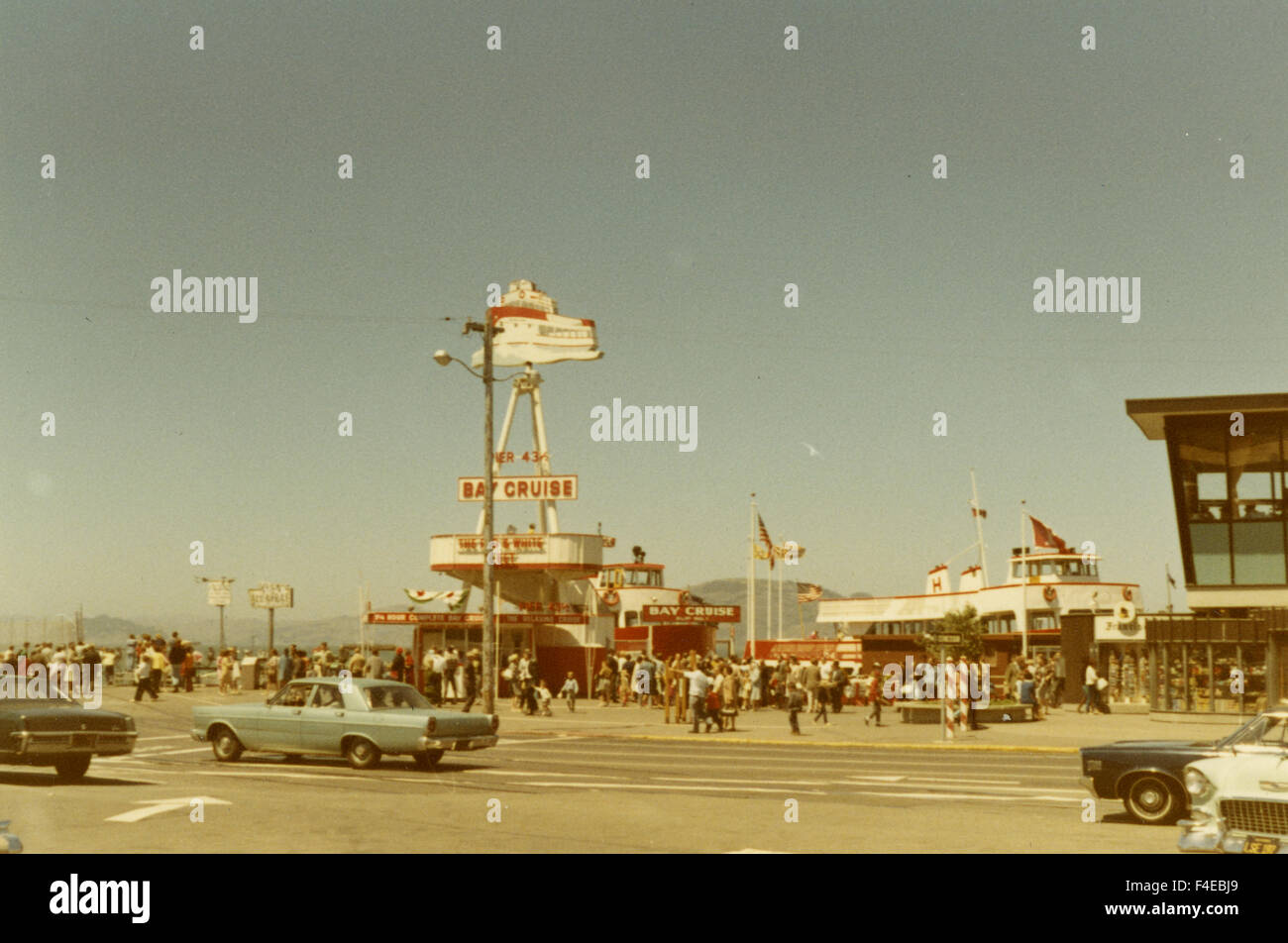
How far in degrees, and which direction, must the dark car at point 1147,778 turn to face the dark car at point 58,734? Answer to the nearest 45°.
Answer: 0° — it already faces it

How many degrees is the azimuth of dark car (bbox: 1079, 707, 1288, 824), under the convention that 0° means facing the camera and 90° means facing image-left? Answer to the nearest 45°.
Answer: approximately 90°

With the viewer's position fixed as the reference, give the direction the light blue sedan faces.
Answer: facing away from the viewer and to the left of the viewer

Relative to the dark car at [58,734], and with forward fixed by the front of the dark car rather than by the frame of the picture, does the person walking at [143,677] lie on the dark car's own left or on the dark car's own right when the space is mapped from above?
on the dark car's own right

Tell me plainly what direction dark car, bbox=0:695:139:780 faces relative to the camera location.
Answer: facing away from the viewer and to the left of the viewer

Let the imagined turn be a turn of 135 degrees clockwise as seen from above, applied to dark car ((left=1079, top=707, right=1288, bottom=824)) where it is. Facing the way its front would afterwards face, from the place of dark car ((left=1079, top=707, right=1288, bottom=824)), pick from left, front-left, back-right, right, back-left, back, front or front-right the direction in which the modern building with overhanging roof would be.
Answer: front-left

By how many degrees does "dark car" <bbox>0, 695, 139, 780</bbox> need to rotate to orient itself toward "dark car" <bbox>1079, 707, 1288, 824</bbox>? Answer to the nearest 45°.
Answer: approximately 180°
